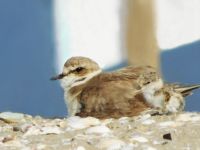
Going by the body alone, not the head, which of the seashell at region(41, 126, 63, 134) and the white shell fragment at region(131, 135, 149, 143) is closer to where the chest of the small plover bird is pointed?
the seashell

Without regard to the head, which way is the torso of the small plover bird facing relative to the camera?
to the viewer's left

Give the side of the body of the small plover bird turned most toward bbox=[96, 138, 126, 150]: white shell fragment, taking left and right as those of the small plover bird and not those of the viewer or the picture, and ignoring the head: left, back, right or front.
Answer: left

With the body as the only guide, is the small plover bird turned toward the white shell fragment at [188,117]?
no

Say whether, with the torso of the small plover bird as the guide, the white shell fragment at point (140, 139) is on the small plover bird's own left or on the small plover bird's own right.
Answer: on the small plover bird's own left

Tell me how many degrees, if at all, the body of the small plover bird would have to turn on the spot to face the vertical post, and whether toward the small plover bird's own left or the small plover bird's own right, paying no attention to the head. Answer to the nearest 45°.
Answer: approximately 90° to the small plover bird's own right

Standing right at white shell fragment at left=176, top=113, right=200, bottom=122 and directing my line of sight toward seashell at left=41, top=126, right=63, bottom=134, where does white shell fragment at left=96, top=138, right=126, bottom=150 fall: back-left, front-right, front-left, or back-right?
front-left

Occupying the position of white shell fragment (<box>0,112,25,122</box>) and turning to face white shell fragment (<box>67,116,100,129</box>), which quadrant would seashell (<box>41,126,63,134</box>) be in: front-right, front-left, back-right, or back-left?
front-right
